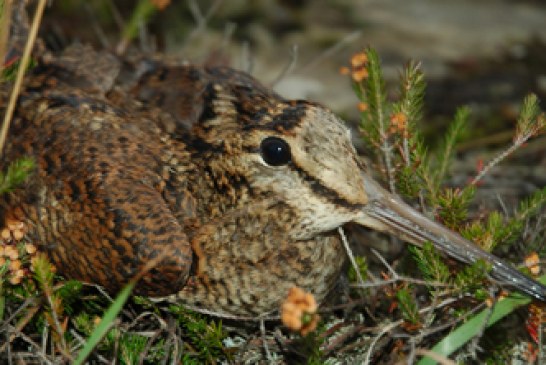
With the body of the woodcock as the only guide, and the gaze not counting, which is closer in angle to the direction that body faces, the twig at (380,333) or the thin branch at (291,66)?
the twig

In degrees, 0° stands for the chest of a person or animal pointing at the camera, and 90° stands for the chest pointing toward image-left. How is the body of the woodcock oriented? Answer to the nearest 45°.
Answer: approximately 270°

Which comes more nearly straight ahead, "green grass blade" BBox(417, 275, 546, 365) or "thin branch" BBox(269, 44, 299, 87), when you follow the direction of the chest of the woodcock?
the green grass blade

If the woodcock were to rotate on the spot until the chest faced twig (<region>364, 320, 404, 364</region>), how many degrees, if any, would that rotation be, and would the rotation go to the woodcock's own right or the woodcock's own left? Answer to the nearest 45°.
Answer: approximately 45° to the woodcock's own right

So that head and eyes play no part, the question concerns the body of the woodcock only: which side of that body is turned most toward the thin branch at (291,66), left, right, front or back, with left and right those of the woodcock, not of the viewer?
left

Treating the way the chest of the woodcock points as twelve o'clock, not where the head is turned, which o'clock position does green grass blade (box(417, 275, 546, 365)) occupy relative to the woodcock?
The green grass blade is roughly at 1 o'clock from the woodcock.
